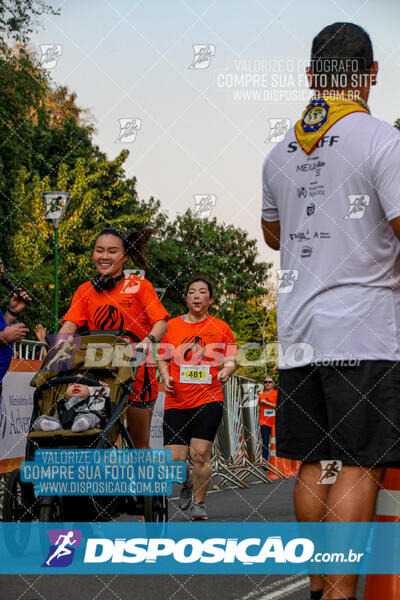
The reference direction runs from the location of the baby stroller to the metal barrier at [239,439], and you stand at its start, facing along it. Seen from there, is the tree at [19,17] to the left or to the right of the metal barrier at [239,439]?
left

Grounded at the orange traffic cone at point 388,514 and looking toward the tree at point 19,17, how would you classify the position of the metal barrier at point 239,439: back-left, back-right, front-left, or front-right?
front-right

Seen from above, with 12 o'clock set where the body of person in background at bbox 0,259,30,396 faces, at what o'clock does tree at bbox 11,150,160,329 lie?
The tree is roughly at 9 o'clock from the person in background.

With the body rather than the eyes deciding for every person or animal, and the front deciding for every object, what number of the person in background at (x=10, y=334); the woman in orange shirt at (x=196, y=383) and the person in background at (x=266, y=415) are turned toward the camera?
2

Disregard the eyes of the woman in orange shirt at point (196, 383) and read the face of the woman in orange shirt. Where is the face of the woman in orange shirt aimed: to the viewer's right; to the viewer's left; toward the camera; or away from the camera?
toward the camera

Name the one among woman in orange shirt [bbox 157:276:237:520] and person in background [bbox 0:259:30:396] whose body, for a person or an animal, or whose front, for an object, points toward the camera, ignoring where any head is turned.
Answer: the woman in orange shirt

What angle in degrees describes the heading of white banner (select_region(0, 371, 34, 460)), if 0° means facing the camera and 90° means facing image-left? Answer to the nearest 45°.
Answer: approximately 315°

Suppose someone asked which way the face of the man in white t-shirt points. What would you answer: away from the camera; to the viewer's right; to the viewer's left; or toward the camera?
away from the camera

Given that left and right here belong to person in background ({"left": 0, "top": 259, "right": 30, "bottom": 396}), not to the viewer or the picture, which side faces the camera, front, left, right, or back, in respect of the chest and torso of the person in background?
right

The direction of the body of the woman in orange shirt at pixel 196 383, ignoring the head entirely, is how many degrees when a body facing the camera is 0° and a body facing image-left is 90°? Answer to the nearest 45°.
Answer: approximately 0°

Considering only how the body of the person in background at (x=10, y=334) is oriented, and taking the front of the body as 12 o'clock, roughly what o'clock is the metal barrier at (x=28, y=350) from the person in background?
The metal barrier is roughly at 9 o'clock from the person in background.

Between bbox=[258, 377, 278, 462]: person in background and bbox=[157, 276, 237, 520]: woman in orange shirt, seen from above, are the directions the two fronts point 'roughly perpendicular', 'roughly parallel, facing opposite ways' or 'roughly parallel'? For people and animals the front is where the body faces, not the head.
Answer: roughly parallel

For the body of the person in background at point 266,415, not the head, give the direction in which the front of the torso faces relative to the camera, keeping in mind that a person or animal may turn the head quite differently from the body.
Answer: toward the camera

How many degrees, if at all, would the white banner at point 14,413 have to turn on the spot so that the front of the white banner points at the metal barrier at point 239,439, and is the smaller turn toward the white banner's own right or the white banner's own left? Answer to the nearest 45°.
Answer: approximately 90° to the white banner's own left

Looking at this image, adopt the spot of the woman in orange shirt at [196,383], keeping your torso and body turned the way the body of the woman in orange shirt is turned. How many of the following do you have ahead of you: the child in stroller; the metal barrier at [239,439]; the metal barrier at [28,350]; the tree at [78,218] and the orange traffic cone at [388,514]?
2

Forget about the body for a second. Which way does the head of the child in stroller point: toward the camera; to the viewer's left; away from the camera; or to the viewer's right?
toward the camera

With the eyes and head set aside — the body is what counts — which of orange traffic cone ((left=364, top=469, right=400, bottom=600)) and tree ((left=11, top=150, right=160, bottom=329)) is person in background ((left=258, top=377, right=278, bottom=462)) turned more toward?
the orange traffic cone

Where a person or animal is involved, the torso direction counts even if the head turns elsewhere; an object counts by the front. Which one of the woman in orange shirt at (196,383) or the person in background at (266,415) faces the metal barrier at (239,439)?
the person in background
